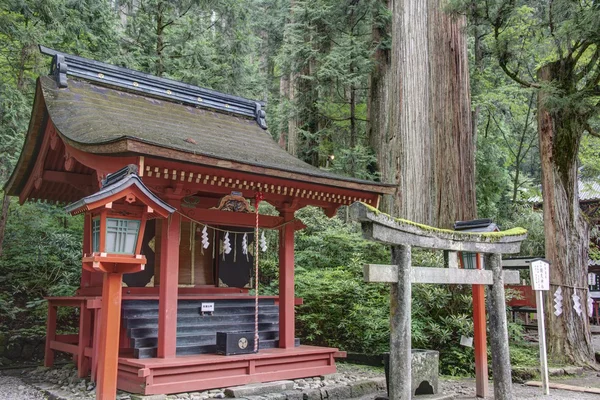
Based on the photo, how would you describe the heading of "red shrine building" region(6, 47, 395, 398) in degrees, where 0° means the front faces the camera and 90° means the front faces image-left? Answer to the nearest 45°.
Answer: approximately 315°

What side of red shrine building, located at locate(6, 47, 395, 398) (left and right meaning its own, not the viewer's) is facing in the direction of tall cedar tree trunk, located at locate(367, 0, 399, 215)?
left

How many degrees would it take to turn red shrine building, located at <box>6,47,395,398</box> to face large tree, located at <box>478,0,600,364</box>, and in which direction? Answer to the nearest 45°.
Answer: approximately 45° to its left

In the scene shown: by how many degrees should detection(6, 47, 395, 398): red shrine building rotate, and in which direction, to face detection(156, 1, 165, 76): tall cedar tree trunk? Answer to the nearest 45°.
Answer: approximately 135° to its left

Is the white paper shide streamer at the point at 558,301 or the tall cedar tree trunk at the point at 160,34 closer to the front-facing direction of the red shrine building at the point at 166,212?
the white paper shide streamer

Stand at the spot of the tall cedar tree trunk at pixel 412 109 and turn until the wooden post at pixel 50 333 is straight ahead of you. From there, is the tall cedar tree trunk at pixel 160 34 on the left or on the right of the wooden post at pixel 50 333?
right

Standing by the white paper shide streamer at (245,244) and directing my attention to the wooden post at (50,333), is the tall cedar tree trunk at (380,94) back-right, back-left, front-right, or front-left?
back-right

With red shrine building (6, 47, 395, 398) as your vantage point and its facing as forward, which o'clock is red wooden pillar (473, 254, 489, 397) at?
The red wooden pillar is roughly at 11 o'clock from the red shrine building.

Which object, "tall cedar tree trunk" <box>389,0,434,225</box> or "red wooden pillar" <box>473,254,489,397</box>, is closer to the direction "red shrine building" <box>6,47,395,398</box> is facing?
the red wooden pillar
